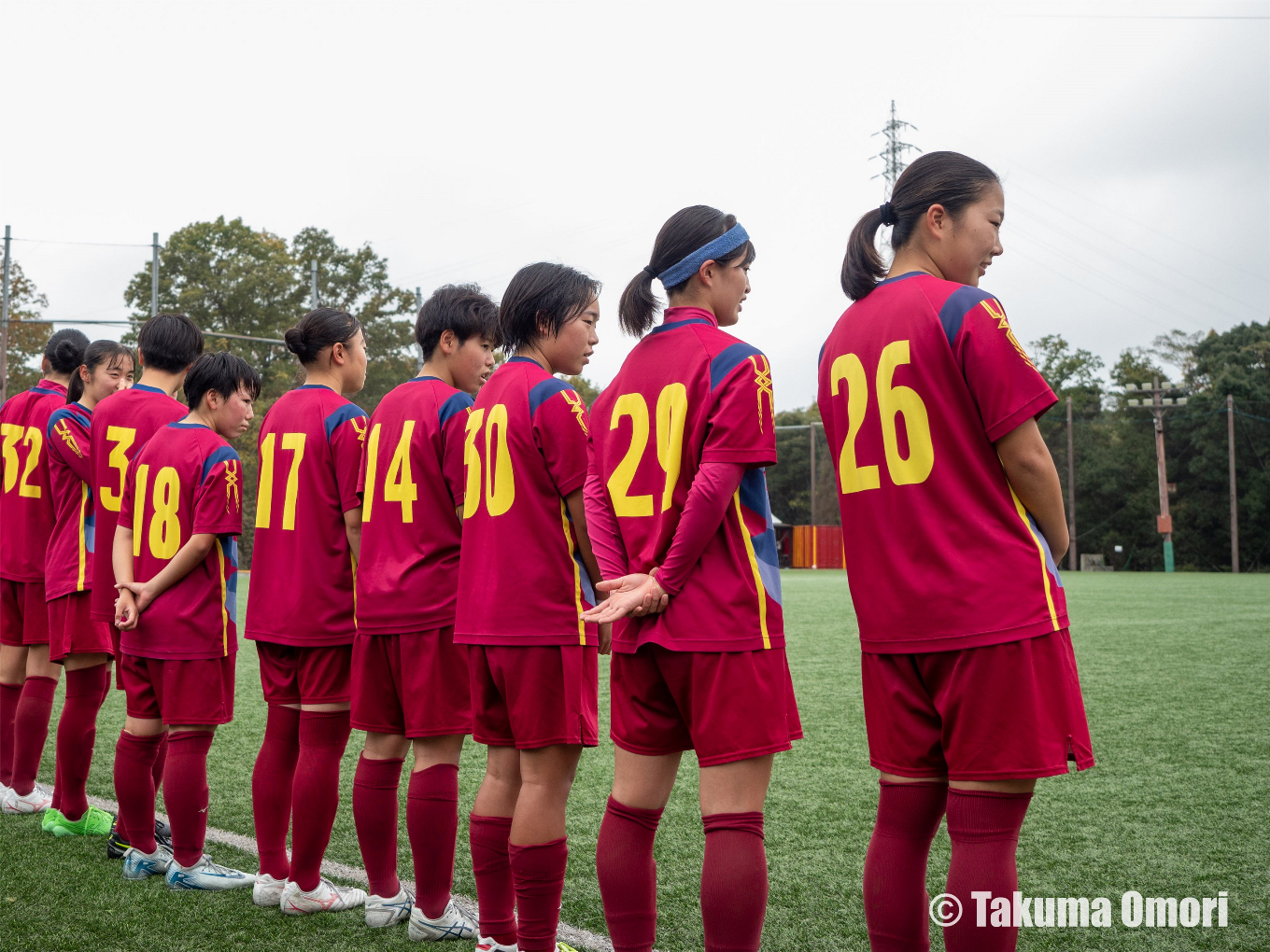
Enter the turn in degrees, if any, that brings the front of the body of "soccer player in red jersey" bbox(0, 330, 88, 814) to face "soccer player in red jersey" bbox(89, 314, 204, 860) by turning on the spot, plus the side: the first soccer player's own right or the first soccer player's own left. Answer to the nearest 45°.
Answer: approximately 135° to the first soccer player's own right

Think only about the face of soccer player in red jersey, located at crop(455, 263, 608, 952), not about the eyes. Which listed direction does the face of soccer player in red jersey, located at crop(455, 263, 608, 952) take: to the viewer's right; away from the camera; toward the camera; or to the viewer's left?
to the viewer's right

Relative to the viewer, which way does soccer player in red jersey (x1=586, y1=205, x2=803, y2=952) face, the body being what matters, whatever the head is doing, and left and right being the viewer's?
facing away from the viewer and to the right of the viewer

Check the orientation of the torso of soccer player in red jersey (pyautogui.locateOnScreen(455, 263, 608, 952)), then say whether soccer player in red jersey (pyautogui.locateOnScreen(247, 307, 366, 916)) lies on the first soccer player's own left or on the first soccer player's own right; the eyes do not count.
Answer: on the first soccer player's own left

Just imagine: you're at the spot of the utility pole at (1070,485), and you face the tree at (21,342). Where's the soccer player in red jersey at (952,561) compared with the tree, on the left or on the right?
left

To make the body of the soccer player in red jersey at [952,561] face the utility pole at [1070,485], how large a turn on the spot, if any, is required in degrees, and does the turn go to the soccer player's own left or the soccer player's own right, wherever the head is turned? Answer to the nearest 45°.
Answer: approximately 45° to the soccer player's own left

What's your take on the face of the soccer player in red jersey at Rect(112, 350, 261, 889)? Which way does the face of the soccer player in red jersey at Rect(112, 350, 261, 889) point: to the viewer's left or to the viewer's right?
to the viewer's right

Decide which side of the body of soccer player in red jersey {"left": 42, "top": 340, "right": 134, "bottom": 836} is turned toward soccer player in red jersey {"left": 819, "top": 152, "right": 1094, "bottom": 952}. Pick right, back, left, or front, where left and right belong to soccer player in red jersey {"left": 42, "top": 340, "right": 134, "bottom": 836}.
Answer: right

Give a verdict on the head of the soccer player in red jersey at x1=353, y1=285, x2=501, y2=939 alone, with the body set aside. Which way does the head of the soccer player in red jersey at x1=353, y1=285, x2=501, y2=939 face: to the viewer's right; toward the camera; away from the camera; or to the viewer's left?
to the viewer's right

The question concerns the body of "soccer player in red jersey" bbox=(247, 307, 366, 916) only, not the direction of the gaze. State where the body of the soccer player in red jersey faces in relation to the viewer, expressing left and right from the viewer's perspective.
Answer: facing away from the viewer and to the right of the viewer

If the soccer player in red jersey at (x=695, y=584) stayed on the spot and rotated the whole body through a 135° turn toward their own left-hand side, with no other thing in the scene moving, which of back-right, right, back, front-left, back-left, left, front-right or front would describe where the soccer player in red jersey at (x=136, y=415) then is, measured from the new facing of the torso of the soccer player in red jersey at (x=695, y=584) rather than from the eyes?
front-right
